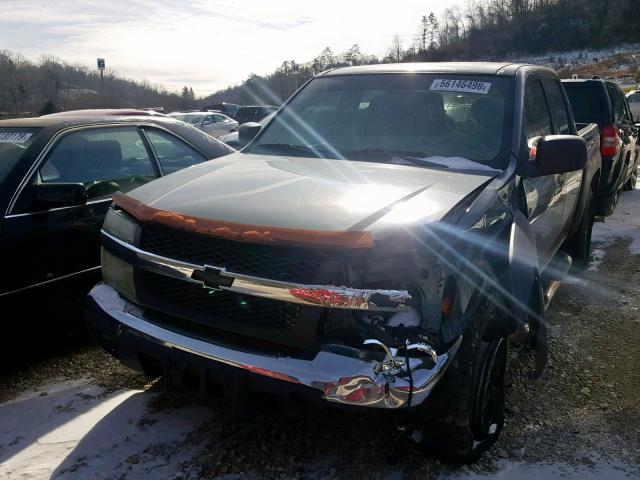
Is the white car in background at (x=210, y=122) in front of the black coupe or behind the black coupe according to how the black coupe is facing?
behind

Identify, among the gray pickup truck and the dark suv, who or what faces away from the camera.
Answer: the dark suv

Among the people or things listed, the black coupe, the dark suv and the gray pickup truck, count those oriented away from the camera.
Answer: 1

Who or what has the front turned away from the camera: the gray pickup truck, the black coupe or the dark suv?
the dark suv

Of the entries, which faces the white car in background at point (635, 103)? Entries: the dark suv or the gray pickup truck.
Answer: the dark suv

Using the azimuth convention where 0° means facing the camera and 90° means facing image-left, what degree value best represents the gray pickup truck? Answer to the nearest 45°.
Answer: approximately 45°

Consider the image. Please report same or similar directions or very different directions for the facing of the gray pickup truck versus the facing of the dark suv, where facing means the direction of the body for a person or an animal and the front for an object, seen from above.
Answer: very different directions

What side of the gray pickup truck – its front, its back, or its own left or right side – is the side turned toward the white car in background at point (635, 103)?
back

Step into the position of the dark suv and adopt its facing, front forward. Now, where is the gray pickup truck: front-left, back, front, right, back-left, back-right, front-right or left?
back

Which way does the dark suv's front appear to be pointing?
away from the camera

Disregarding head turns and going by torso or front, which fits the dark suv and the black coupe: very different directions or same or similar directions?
very different directions

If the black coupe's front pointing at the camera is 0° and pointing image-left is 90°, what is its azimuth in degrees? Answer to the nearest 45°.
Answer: approximately 45°

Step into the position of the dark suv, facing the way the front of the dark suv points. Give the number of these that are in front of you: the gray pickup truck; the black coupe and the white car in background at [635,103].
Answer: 1

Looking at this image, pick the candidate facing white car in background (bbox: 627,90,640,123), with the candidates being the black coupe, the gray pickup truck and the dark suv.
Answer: the dark suv
